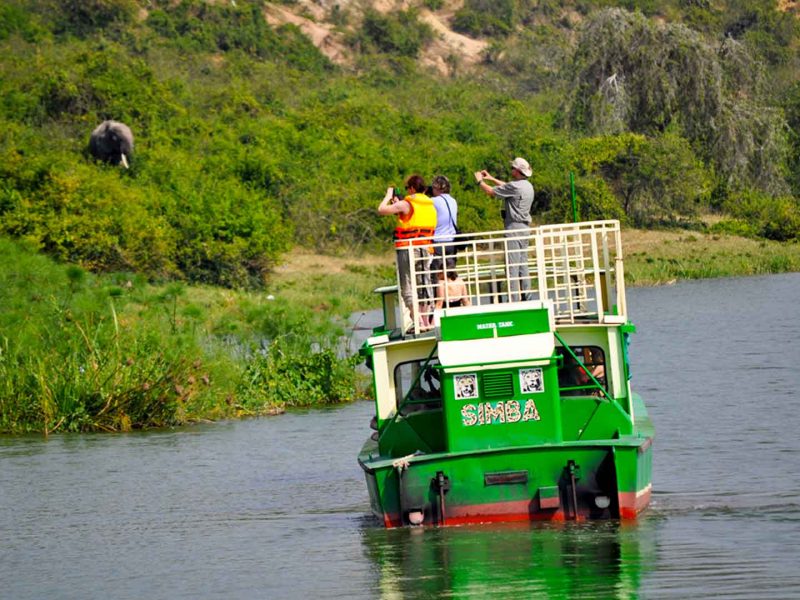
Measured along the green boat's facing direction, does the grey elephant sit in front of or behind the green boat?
in front

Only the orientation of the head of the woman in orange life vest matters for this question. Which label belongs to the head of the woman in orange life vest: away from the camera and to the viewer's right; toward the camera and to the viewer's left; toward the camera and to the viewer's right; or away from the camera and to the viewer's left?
away from the camera and to the viewer's left

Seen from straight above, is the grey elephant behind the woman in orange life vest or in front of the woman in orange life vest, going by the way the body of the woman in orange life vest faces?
in front

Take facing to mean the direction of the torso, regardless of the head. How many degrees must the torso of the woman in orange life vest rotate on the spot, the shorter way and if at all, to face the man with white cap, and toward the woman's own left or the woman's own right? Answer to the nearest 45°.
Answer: approximately 135° to the woman's own right

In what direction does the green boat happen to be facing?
away from the camera

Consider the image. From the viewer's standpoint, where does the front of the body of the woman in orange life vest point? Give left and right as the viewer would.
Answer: facing away from the viewer and to the left of the viewer
